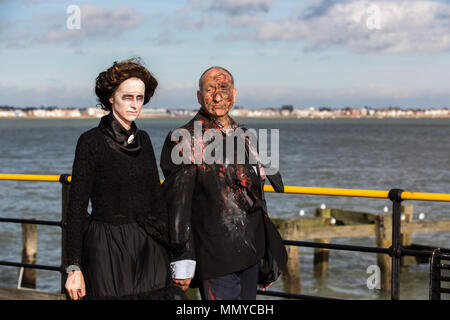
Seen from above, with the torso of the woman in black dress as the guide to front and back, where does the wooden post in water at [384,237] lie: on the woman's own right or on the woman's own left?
on the woman's own left

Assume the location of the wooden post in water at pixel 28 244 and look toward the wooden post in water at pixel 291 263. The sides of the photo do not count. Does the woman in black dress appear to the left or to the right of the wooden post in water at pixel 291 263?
right

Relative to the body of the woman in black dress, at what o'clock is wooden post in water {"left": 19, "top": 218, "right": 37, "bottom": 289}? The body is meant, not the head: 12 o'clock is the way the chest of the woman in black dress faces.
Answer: The wooden post in water is roughly at 7 o'clock from the woman in black dress.

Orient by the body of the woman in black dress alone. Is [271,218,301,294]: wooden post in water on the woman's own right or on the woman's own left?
on the woman's own left

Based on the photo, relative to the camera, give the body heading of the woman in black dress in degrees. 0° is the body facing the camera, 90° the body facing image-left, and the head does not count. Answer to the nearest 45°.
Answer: approximately 315°

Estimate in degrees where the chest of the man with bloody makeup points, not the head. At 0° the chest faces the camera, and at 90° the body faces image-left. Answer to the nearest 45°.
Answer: approximately 315°
